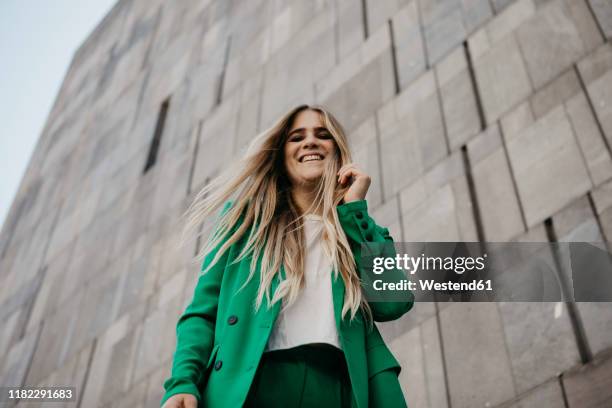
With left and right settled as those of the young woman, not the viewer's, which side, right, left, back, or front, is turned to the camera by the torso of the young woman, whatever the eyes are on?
front

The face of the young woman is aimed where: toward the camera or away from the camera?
toward the camera
